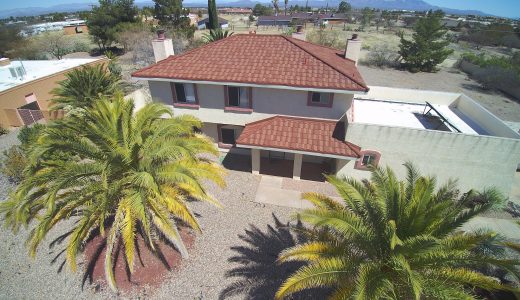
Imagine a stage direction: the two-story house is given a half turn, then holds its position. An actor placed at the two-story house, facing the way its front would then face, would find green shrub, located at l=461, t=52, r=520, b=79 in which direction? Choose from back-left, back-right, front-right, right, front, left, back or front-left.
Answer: front-right

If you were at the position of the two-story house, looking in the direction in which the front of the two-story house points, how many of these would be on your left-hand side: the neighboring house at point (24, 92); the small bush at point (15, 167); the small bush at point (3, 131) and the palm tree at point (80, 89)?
0

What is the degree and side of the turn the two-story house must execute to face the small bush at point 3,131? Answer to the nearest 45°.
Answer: approximately 90° to its right

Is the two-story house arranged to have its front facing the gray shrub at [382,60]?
no

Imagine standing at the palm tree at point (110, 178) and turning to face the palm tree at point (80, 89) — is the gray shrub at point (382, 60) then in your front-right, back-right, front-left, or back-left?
front-right

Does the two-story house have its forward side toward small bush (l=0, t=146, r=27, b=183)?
no

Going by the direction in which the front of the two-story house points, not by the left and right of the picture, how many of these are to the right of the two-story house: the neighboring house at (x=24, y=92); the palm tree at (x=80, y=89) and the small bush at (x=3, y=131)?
3

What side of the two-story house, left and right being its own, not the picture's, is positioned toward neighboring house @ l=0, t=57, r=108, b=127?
right

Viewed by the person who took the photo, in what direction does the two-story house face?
facing the viewer

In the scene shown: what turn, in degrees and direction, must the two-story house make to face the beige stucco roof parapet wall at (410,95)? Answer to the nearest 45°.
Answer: approximately 135° to its left

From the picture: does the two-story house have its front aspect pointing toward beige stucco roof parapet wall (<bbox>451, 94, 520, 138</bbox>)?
no

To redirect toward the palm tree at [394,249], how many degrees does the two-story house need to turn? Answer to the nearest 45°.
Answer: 0° — it already faces it
